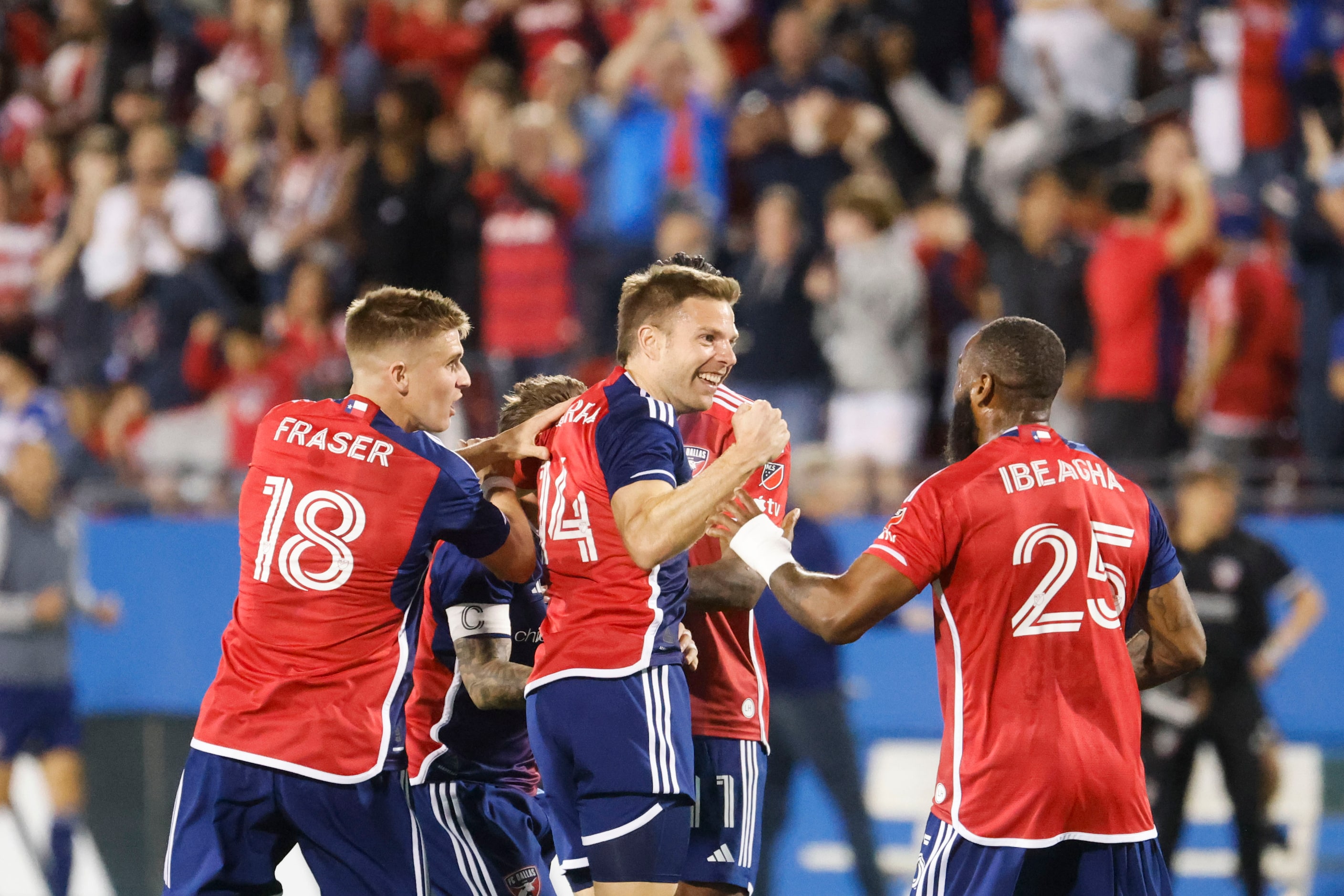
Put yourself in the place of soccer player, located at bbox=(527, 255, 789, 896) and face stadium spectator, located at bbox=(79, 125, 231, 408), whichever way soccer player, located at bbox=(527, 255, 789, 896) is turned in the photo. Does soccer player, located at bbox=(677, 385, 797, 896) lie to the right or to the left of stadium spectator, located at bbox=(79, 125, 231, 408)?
right

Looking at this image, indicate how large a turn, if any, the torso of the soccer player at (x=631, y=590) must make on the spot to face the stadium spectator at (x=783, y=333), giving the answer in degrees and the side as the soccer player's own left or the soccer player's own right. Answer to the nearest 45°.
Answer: approximately 45° to the soccer player's own left

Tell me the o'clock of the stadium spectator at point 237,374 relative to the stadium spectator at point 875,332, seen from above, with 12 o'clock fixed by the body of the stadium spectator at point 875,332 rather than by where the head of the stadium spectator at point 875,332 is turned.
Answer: the stadium spectator at point 237,374 is roughly at 2 o'clock from the stadium spectator at point 875,332.

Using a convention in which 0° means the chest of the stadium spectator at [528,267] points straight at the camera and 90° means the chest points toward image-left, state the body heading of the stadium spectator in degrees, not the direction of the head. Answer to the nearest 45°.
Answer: approximately 0°

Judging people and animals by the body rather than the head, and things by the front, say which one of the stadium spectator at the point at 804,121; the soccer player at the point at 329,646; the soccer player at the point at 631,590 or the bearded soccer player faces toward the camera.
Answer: the stadium spectator

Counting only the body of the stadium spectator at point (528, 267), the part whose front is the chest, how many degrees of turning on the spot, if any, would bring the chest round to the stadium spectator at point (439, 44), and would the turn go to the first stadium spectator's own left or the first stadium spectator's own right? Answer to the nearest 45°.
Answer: approximately 180°

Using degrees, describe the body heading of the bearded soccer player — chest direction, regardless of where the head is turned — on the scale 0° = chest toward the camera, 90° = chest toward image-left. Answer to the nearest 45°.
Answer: approximately 135°

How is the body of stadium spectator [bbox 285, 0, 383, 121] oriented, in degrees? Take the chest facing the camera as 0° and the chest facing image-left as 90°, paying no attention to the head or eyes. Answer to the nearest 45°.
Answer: approximately 0°

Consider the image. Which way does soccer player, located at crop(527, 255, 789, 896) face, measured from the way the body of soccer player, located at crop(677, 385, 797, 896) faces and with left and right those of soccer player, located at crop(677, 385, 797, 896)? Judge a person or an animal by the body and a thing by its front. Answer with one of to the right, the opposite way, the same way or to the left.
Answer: the opposite way

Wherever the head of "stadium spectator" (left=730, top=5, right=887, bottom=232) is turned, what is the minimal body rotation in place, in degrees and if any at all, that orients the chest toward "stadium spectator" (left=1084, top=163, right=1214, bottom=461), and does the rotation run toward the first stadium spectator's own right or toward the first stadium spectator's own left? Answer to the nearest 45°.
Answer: approximately 45° to the first stadium spectator's own left

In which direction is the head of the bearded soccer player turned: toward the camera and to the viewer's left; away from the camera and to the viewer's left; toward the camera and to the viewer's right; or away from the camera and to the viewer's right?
away from the camera and to the viewer's left

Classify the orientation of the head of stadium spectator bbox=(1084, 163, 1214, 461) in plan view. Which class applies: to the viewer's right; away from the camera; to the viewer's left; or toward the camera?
away from the camera

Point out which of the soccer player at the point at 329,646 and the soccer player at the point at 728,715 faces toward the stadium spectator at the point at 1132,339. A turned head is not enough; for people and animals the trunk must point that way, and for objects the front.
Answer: the soccer player at the point at 329,646

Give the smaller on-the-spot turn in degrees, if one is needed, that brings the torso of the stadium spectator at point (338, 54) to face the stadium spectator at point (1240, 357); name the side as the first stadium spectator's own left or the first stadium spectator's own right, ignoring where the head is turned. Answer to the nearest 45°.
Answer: approximately 45° to the first stadium spectator's own left
